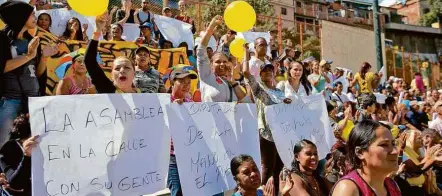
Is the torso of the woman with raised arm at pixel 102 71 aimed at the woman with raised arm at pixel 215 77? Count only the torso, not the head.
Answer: no

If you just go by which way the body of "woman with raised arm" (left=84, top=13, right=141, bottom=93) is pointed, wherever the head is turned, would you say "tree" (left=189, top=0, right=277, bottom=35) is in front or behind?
behind

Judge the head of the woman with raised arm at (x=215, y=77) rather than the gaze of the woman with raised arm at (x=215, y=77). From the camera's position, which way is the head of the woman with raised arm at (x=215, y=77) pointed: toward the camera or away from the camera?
toward the camera

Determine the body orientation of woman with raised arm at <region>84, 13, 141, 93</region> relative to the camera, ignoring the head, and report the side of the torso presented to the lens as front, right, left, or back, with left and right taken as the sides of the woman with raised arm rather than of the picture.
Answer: front

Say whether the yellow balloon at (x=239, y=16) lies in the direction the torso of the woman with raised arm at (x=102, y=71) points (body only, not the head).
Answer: no

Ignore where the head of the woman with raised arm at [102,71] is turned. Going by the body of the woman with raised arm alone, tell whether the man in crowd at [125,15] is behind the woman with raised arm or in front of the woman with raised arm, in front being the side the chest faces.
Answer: behind
